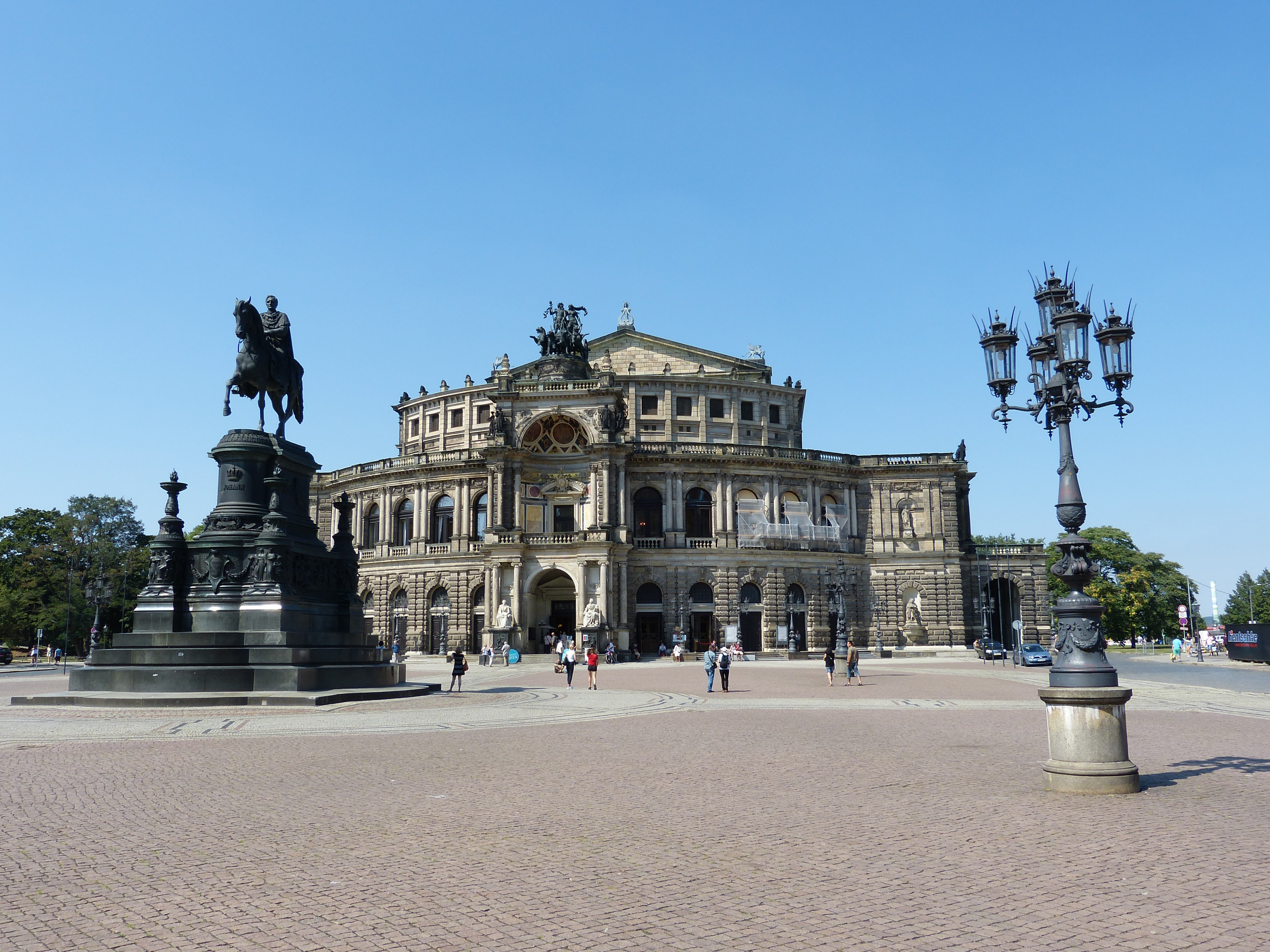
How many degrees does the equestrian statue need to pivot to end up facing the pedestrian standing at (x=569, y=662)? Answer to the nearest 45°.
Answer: approximately 180°

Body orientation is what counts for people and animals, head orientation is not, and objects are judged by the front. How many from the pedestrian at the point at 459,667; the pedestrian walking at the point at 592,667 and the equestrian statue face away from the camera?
2

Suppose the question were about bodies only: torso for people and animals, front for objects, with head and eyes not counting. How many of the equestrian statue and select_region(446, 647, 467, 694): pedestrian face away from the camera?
1

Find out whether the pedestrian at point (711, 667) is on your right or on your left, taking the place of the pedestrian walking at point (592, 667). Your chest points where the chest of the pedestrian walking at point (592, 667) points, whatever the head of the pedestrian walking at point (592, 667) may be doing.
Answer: on your right

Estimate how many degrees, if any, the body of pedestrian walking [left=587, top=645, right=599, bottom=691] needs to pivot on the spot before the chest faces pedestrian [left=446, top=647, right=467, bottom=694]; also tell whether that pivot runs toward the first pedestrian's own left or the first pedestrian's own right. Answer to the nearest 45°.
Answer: approximately 135° to the first pedestrian's own left

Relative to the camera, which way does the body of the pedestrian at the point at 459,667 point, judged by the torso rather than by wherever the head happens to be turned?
away from the camera

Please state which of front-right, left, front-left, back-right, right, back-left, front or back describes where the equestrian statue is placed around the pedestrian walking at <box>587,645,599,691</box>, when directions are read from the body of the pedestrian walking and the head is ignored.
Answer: back-left

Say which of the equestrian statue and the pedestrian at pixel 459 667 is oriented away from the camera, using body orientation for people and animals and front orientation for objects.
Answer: the pedestrian

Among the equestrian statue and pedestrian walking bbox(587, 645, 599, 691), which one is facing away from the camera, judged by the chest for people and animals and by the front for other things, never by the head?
the pedestrian walking

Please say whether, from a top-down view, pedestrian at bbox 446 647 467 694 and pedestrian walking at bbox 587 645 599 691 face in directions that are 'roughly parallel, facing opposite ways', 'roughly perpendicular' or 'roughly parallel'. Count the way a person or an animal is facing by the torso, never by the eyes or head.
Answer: roughly parallel

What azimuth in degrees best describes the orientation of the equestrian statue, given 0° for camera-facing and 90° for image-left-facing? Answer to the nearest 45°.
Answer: approximately 45°

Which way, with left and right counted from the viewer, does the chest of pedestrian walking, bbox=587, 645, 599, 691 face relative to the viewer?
facing away from the viewer
